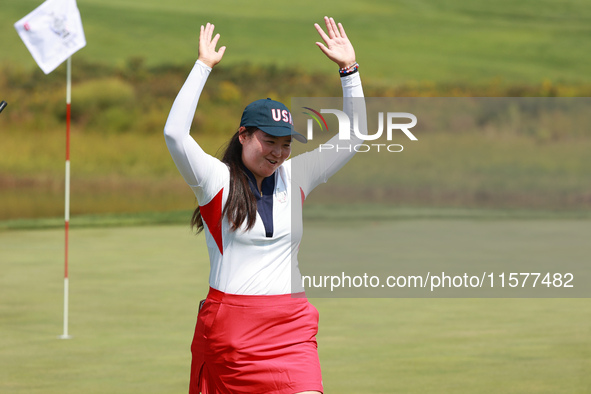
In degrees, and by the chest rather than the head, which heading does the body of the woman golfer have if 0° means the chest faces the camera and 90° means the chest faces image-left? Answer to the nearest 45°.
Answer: approximately 315°

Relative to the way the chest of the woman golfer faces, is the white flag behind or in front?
behind

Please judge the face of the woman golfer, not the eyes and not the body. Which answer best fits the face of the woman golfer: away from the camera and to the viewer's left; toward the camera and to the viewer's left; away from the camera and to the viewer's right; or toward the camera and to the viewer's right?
toward the camera and to the viewer's right
